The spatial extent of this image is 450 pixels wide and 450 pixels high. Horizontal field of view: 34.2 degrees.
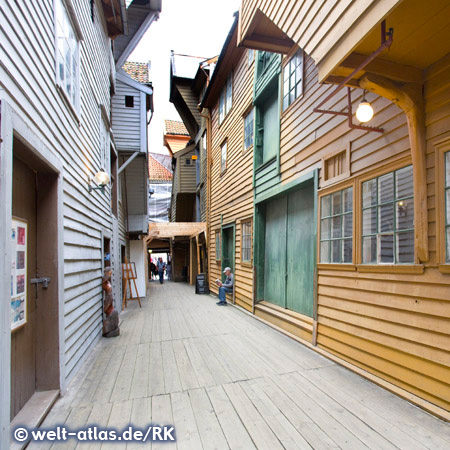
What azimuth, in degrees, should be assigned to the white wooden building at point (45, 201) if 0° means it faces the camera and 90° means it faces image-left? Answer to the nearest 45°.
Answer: approximately 270°

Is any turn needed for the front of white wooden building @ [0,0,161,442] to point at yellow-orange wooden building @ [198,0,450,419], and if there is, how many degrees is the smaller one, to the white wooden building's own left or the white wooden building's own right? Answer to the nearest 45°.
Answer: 0° — it already faces it
